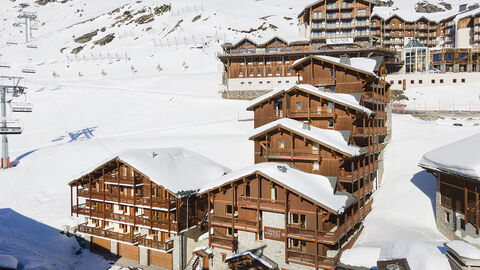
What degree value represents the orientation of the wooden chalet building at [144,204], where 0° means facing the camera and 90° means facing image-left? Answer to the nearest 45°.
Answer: approximately 45°

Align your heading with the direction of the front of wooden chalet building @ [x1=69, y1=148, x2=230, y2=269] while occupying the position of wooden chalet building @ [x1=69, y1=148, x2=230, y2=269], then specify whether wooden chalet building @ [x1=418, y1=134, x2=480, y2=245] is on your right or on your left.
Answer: on your left

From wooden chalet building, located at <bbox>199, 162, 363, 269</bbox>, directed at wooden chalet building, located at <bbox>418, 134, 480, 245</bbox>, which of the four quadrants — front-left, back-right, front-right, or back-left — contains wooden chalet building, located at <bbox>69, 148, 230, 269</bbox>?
back-left

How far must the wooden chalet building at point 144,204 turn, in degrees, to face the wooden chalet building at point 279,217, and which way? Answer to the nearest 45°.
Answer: approximately 90° to its left
